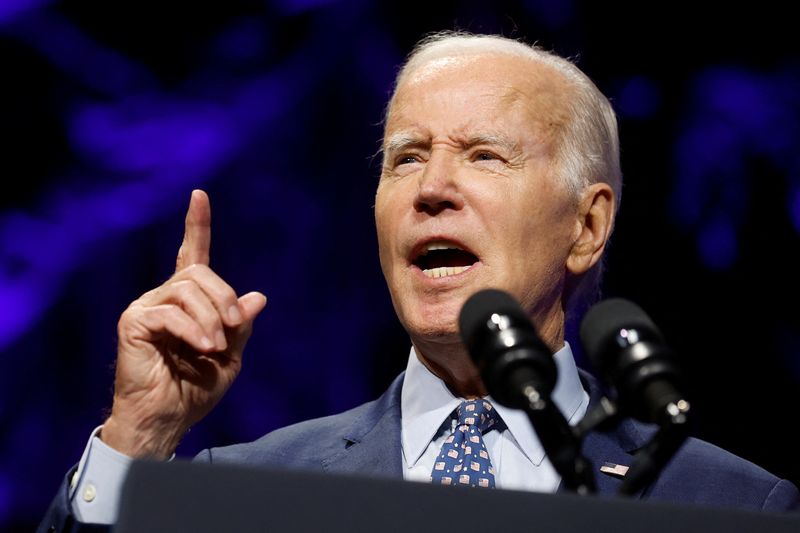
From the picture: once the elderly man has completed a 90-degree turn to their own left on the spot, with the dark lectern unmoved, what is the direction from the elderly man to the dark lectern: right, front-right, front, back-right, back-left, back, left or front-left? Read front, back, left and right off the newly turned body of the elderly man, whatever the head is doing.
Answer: front-right

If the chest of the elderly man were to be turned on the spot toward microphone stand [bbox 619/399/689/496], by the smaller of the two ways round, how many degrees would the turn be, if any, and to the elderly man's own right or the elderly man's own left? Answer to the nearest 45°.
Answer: approximately 45° to the elderly man's own left

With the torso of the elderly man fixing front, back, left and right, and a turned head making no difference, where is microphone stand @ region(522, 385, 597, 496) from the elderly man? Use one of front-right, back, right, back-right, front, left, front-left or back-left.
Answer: front-left

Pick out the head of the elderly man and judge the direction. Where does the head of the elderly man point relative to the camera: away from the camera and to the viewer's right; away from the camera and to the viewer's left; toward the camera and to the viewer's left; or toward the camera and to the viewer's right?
toward the camera and to the viewer's left

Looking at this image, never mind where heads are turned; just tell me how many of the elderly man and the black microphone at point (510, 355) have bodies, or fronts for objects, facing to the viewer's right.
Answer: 0

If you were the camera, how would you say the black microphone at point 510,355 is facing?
facing away from the viewer and to the left of the viewer

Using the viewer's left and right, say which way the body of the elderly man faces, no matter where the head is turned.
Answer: facing the viewer and to the left of the viewer
